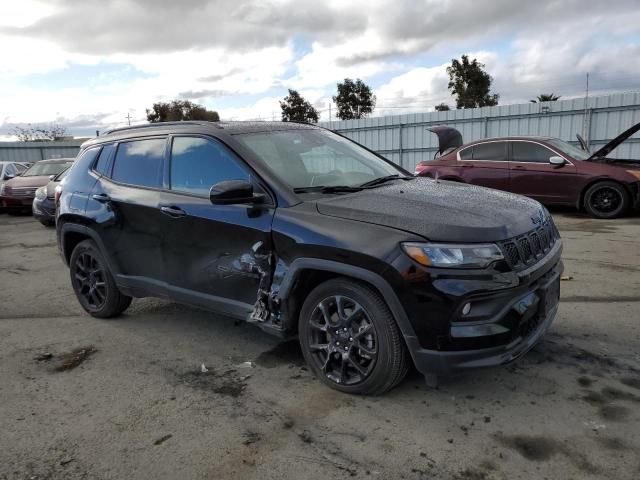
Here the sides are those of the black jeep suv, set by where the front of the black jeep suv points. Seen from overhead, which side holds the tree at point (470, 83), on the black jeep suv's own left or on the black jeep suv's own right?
on the black jeep suv's own left

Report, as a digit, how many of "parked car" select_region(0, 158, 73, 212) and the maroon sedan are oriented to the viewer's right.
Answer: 1

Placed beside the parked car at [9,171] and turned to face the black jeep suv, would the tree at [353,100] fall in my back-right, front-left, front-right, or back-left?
back-left

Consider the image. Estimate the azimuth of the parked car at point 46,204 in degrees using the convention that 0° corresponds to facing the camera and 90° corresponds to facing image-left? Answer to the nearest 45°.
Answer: approximately 45°

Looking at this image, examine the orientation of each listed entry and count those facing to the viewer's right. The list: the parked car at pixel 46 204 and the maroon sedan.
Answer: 1

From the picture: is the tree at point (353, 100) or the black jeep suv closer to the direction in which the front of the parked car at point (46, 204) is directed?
the black jeep suv

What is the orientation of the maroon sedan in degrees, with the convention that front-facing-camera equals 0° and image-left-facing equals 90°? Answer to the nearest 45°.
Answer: approximately 270°

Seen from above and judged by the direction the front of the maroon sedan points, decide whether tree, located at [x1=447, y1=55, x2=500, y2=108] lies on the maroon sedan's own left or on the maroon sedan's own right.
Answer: on the maroon sedan's own left

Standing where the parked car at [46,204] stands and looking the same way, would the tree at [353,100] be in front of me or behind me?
behind

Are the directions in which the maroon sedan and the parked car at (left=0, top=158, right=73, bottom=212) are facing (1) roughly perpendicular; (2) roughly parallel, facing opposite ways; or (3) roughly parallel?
roughly perpendicular

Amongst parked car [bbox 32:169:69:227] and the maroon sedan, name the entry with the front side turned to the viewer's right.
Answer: the maroon sedan

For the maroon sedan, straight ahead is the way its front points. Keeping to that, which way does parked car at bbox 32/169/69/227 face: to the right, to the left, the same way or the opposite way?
to the right

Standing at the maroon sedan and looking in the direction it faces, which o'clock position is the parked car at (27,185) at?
The parked car is roughly at 6 o'clock from the maroon sedan.

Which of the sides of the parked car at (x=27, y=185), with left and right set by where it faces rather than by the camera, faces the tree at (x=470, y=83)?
back

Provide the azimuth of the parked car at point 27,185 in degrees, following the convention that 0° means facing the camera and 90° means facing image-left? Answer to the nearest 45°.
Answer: approximately 45°

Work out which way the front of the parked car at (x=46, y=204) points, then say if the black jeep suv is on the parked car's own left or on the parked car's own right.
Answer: on the parked car's own left
